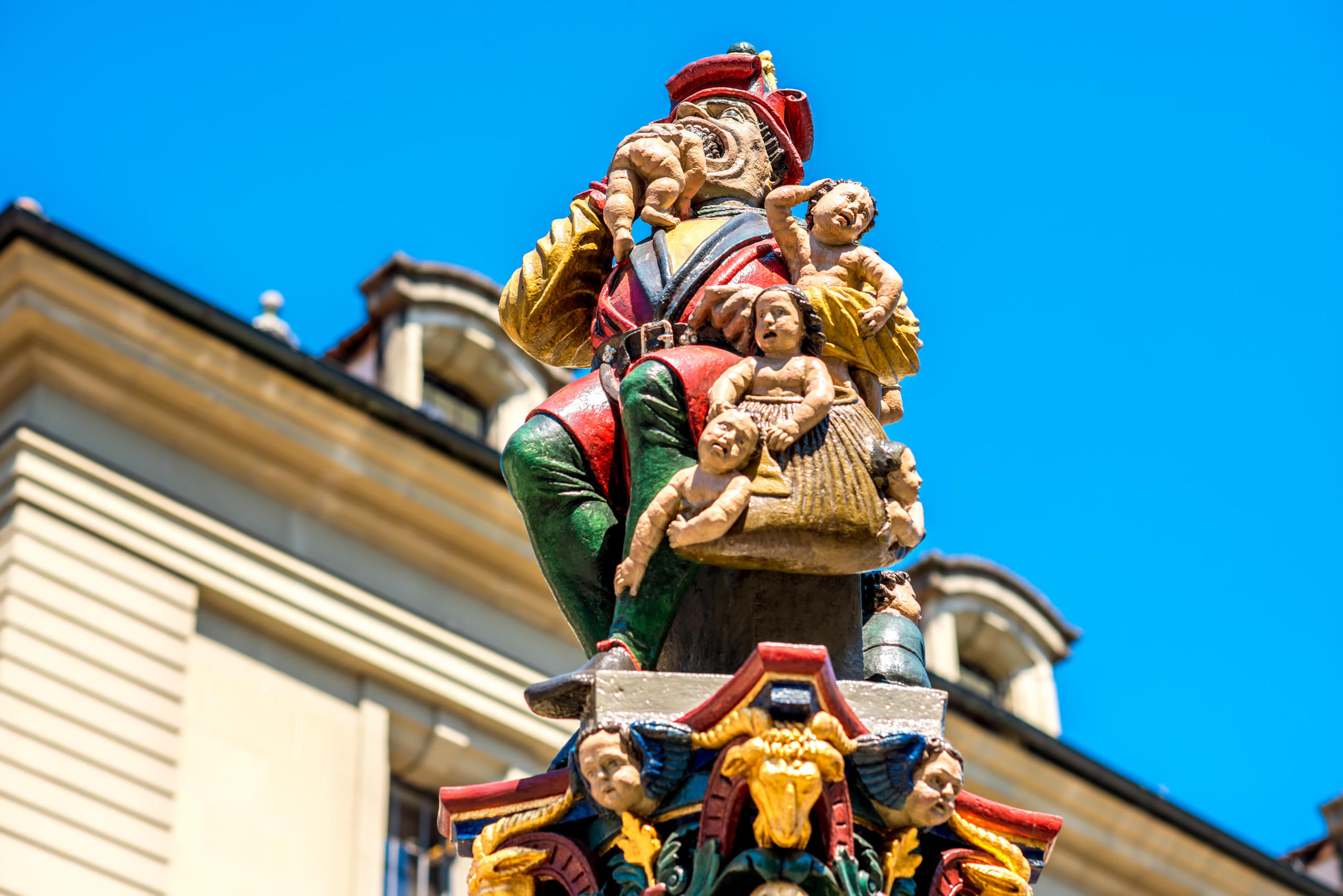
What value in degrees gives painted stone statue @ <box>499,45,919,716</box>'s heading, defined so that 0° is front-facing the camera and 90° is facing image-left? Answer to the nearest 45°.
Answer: approximately 45°
